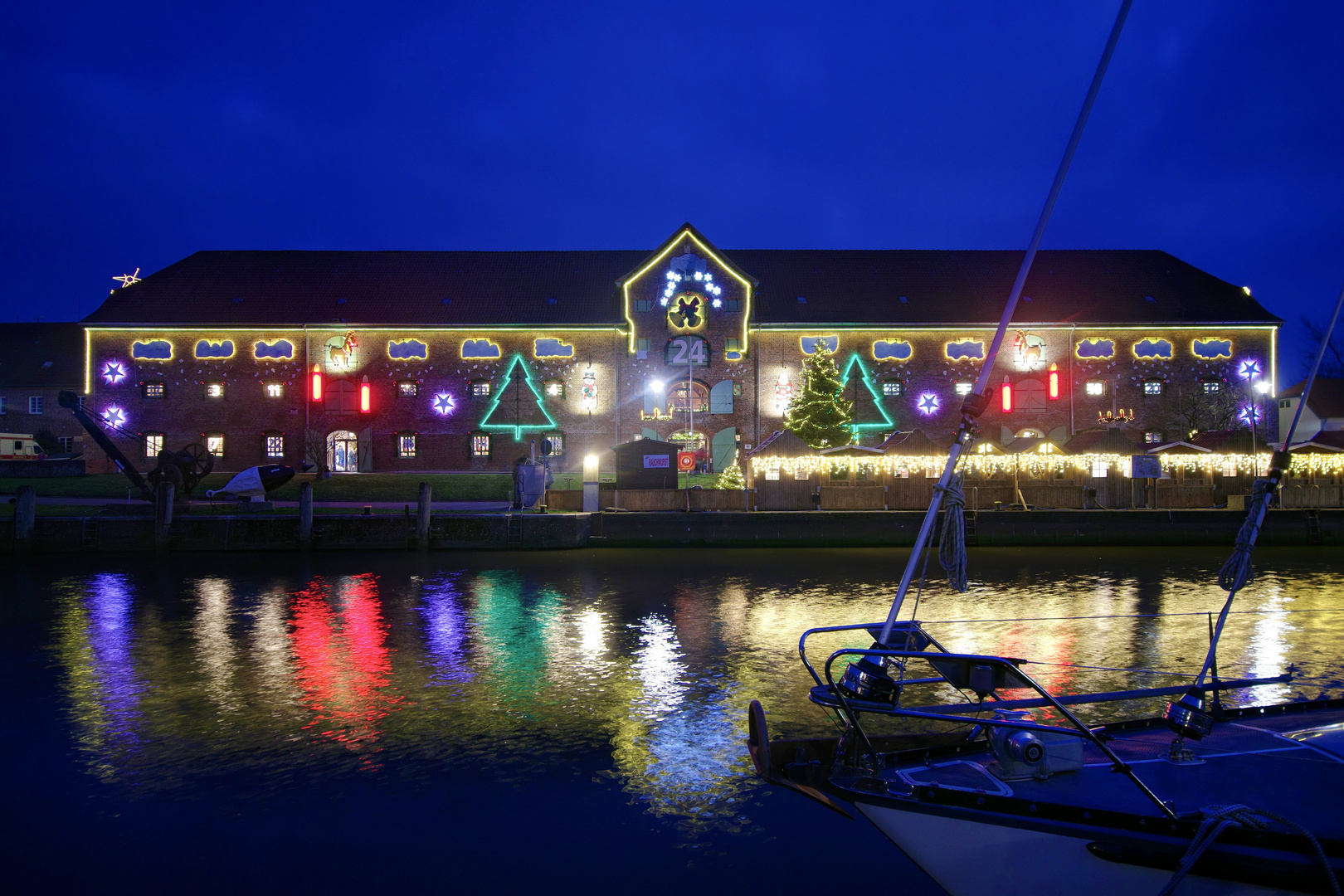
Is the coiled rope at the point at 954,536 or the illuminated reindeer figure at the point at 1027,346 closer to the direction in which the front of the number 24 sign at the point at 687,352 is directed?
the coiled rope

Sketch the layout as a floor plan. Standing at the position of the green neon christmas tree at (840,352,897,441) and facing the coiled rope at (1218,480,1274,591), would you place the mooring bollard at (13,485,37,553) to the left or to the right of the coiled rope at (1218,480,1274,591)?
right

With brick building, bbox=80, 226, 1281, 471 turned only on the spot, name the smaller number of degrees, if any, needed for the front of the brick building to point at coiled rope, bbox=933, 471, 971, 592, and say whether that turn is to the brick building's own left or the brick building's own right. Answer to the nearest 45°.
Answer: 0° — it already faces it

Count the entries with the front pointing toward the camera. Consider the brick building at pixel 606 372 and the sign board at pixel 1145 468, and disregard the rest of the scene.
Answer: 2

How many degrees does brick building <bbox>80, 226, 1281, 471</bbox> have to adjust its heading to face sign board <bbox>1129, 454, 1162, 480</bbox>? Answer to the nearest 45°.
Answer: approximately 45° to its left

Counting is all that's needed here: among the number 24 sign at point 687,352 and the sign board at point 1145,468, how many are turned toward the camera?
2

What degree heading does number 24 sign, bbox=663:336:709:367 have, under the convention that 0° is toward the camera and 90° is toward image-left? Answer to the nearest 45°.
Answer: approximately 0°

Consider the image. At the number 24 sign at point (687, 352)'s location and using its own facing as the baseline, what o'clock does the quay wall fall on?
The quay wall is roughly at 12 o'clock from the number 24 sign.

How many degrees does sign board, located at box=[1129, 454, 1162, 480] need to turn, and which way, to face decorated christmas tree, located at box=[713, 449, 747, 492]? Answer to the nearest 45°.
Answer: approximately 90° to its right

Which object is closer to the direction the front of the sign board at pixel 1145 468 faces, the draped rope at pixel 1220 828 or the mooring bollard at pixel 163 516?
the draped rope

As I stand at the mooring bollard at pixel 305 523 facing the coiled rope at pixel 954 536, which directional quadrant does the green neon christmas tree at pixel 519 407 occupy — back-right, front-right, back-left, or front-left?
back-left
